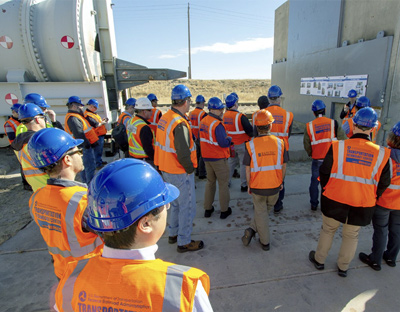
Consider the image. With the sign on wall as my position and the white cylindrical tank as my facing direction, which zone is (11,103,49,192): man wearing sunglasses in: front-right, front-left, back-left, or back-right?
front-left

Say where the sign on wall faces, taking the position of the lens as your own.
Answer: facing the viewer and to the left of the viewer

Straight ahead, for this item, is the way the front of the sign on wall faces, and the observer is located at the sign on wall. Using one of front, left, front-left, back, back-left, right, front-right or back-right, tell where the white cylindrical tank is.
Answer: front

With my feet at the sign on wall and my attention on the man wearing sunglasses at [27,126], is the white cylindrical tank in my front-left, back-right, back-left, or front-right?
front-right

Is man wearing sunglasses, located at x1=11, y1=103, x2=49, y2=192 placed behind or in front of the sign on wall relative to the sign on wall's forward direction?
in front
